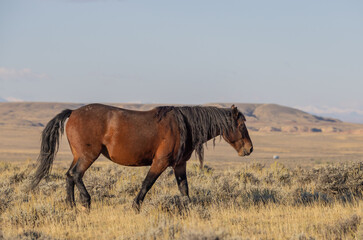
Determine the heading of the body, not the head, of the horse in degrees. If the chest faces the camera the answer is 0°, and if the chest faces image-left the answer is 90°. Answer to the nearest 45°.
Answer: approximately 270°
